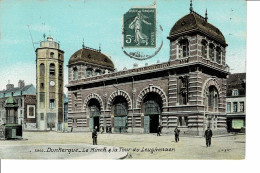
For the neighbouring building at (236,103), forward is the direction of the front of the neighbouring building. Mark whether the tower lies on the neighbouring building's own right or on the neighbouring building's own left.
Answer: on the neighbouring building's own right

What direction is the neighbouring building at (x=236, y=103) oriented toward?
toward the camera

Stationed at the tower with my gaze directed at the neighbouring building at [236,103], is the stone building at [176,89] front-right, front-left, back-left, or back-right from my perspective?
front-right

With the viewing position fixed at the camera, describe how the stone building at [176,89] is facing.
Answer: facing the viewer and to the left of the viewer

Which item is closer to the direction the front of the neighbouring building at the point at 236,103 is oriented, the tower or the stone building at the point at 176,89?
the stone building

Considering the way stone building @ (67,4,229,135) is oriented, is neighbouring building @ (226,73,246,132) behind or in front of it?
behind
